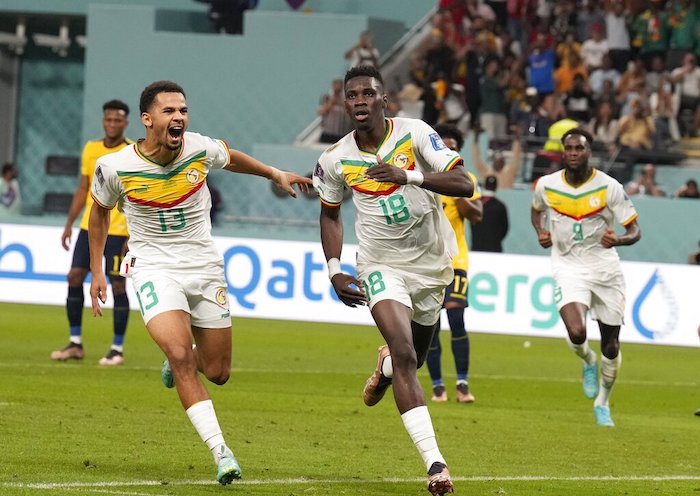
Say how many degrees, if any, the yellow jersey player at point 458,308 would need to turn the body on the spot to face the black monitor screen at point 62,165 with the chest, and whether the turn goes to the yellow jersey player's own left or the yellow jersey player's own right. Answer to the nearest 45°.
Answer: approximately 135° to the yellow jersey player's own right

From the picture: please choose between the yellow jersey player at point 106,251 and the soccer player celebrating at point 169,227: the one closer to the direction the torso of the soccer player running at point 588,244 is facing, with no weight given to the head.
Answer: the soccer player celebrating

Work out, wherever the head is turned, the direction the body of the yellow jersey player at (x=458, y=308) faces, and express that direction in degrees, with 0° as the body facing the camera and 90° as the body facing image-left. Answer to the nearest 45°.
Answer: approximately 0°

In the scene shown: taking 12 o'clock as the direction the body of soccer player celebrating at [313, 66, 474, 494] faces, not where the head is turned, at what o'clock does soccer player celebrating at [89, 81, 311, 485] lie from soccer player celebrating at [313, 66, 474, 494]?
soccer player celebrating at [89, 81, 311, 485] is roughly at 3 o'clock from soccer player celebrating at [313, 66, 474, 494].

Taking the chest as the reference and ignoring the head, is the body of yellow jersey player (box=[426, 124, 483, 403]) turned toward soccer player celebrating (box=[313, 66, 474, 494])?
yes

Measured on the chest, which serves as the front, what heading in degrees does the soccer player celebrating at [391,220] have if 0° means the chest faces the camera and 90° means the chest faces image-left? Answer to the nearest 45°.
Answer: approximately 0°
